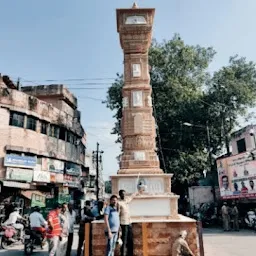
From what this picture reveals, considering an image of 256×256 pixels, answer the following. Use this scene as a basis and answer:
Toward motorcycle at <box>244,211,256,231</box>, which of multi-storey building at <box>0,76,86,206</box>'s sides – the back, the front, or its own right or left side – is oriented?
front

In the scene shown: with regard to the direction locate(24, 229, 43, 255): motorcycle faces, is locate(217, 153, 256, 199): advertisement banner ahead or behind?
ahead

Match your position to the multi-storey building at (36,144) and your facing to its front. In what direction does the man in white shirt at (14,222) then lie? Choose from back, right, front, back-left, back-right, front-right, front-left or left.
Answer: front-right

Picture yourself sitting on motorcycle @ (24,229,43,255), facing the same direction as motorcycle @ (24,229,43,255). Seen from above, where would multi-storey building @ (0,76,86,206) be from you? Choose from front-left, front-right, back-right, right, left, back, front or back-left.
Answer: front-left

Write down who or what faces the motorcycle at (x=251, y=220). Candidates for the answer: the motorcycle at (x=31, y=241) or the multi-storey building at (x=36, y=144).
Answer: the multi-storey building

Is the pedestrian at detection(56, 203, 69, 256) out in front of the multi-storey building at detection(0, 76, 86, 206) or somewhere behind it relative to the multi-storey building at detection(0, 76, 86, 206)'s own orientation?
in front

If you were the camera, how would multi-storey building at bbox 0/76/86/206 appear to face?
facing the viewer and to the right of the viewer
